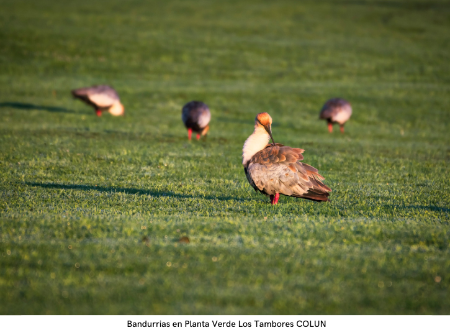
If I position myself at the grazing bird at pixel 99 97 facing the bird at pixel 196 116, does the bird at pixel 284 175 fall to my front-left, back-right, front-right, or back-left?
front-right

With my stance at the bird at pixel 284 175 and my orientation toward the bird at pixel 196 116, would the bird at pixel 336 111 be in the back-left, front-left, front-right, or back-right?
front-right

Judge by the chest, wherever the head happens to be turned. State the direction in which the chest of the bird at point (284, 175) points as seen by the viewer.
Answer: to the viewer's left

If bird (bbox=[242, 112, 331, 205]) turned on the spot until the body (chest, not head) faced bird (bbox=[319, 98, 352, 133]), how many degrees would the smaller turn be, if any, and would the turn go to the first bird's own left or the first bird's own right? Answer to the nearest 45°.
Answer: approximately 90° to the first bird's own right

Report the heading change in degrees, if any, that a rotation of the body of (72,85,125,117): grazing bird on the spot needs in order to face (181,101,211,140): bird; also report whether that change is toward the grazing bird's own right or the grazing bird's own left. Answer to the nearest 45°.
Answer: approximately 45° to the grazing bird's own right

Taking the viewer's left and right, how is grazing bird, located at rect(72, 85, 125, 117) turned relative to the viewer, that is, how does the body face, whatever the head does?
facing to the right of the viewer

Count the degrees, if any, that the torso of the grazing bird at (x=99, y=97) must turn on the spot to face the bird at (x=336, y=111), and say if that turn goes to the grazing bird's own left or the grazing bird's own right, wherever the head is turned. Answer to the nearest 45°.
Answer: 0° — it already faces it

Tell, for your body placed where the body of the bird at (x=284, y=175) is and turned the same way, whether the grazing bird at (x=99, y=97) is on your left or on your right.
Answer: on your right

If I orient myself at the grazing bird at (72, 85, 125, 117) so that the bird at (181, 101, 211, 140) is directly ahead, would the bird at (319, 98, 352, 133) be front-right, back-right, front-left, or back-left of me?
front-left

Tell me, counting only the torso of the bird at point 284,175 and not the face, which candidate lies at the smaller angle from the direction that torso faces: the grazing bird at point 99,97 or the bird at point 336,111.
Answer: the grazing bird

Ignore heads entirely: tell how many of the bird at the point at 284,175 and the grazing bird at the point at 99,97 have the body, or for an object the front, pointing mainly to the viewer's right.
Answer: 1

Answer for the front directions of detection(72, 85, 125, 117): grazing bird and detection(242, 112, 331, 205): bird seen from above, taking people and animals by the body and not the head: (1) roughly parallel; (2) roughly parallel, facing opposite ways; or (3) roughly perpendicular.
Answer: roughly parallel, facing opposite ways

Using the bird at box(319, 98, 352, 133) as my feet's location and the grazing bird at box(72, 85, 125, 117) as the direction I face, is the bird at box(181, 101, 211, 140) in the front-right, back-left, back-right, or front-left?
front-left
